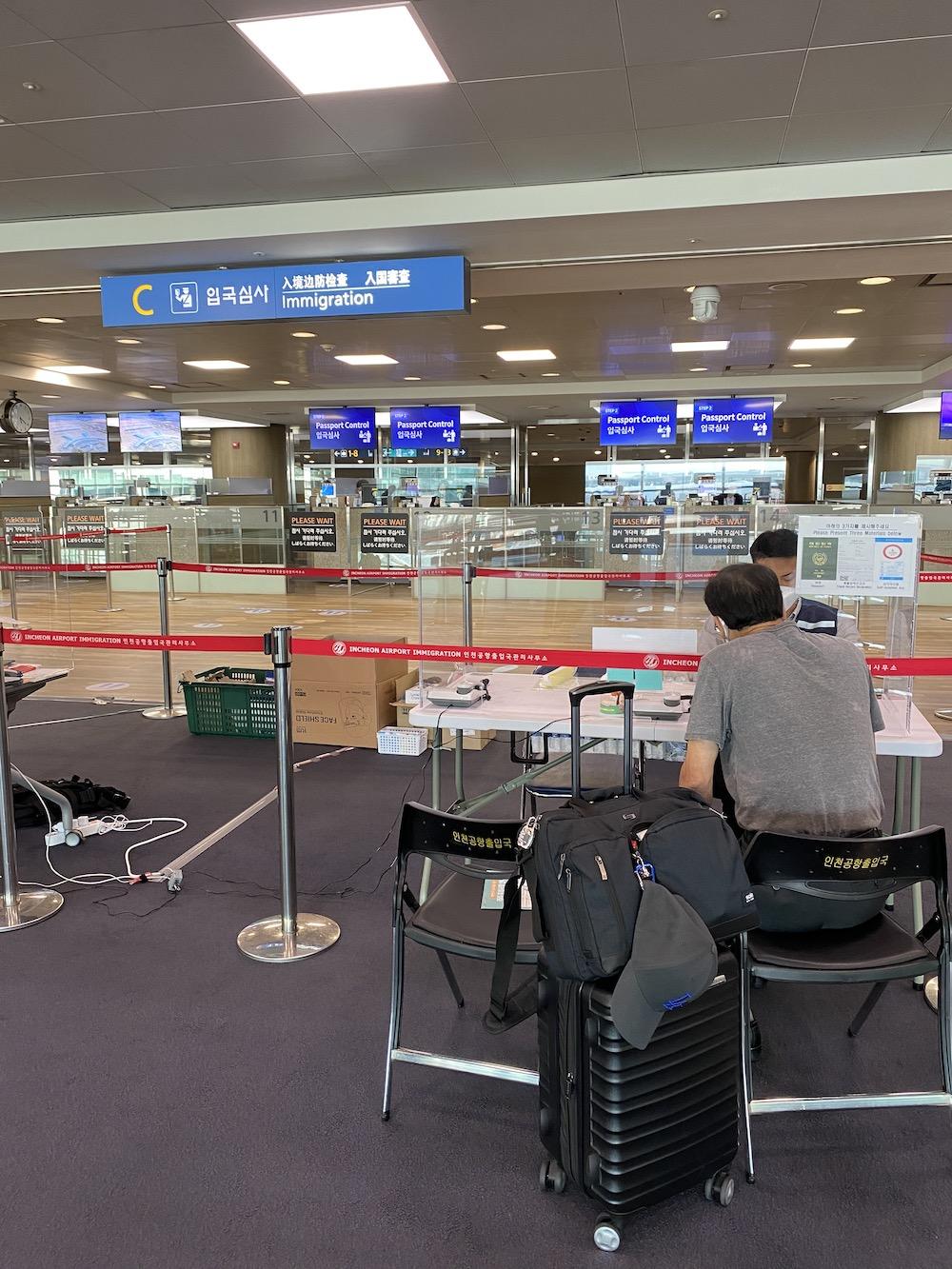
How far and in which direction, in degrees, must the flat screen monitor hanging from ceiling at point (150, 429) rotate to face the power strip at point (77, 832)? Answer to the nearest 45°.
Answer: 0° — it already faces it

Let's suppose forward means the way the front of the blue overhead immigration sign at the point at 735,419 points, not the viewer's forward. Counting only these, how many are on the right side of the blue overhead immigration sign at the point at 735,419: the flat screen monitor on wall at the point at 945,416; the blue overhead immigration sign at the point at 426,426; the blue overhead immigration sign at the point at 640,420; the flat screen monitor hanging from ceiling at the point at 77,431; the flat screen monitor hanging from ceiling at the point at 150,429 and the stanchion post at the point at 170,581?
5

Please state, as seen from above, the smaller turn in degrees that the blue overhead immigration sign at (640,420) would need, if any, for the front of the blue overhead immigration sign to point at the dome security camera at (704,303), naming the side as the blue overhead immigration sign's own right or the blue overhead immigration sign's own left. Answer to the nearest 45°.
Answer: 0° — it already faces it

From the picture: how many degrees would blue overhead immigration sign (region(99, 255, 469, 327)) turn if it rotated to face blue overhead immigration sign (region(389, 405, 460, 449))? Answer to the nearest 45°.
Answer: approximately 180°

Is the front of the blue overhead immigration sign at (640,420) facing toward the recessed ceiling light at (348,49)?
yes

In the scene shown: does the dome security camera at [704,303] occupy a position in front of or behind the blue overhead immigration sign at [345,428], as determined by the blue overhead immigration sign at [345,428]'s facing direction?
in front

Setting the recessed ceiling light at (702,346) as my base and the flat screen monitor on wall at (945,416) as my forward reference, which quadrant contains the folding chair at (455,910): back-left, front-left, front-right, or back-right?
back-right

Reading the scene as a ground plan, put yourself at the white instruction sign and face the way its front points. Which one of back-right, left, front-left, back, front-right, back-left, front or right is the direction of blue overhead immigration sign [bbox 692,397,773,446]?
back

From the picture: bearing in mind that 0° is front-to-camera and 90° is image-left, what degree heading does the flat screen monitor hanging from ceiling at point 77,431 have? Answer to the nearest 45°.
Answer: approximately 0°

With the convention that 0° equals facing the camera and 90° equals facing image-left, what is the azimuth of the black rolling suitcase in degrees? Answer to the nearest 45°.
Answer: approximately 315°

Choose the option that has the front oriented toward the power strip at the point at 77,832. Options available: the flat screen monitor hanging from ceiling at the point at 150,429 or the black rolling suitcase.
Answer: the flat screen monitor hanging from ceiling

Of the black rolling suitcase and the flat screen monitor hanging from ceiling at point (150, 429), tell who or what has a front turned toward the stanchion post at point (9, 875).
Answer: the flat screen monitor hanging from ceiling

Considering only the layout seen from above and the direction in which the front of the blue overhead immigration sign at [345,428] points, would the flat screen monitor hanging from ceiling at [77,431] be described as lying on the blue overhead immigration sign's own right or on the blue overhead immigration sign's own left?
on the blue overhead immigration sign's own right
